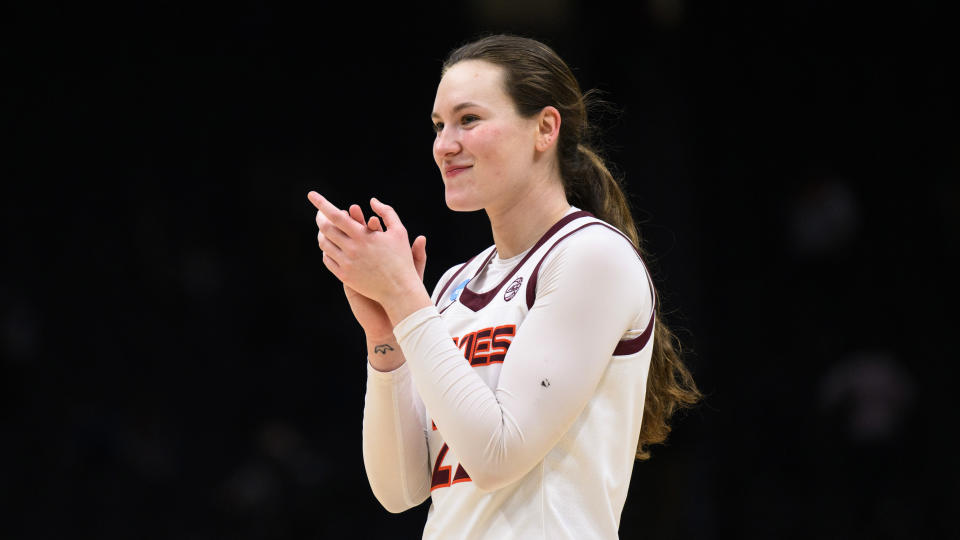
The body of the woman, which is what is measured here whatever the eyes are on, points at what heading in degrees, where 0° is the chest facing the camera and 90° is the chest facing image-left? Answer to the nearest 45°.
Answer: approximately 45°
